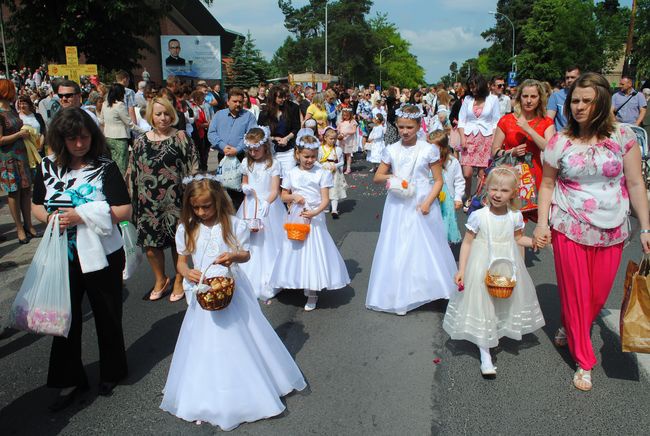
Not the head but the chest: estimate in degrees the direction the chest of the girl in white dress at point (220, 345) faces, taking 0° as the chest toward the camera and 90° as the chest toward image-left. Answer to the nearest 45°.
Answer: approximately 0°

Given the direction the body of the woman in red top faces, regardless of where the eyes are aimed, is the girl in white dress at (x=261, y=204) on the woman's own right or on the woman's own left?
on the woman's own right

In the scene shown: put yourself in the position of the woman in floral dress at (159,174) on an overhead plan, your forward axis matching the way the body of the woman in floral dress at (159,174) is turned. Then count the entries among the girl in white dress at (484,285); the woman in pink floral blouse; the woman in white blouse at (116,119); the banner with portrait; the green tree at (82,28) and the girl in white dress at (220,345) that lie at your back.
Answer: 3

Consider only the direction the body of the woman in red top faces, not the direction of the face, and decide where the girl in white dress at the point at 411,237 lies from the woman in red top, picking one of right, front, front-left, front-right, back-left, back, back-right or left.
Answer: front-right

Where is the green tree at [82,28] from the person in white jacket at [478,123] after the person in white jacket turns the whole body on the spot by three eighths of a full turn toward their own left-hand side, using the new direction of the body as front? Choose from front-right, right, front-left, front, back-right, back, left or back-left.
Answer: back-left

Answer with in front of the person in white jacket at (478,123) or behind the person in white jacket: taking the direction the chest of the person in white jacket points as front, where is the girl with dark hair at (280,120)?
in front

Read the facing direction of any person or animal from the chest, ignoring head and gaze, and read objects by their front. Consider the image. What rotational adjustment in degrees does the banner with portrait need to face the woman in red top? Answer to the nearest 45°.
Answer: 0° — it already faces them

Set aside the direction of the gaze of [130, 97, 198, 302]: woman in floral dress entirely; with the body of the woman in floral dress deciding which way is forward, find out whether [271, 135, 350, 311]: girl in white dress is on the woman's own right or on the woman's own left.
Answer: on the woman's own left

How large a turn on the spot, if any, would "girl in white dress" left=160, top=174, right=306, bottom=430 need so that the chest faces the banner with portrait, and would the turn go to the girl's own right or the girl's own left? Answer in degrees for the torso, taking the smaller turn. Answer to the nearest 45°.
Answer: approximately 180°

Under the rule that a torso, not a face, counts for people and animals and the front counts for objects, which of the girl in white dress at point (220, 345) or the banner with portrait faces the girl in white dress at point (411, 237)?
the banner with portrait

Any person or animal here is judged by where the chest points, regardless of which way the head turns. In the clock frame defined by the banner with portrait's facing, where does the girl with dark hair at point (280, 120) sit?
The girl with dark hair is roughly at 12 o'clock from the banner with portrait.

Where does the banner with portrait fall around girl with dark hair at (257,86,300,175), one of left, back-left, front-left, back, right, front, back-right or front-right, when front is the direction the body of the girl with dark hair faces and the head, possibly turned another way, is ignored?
back
